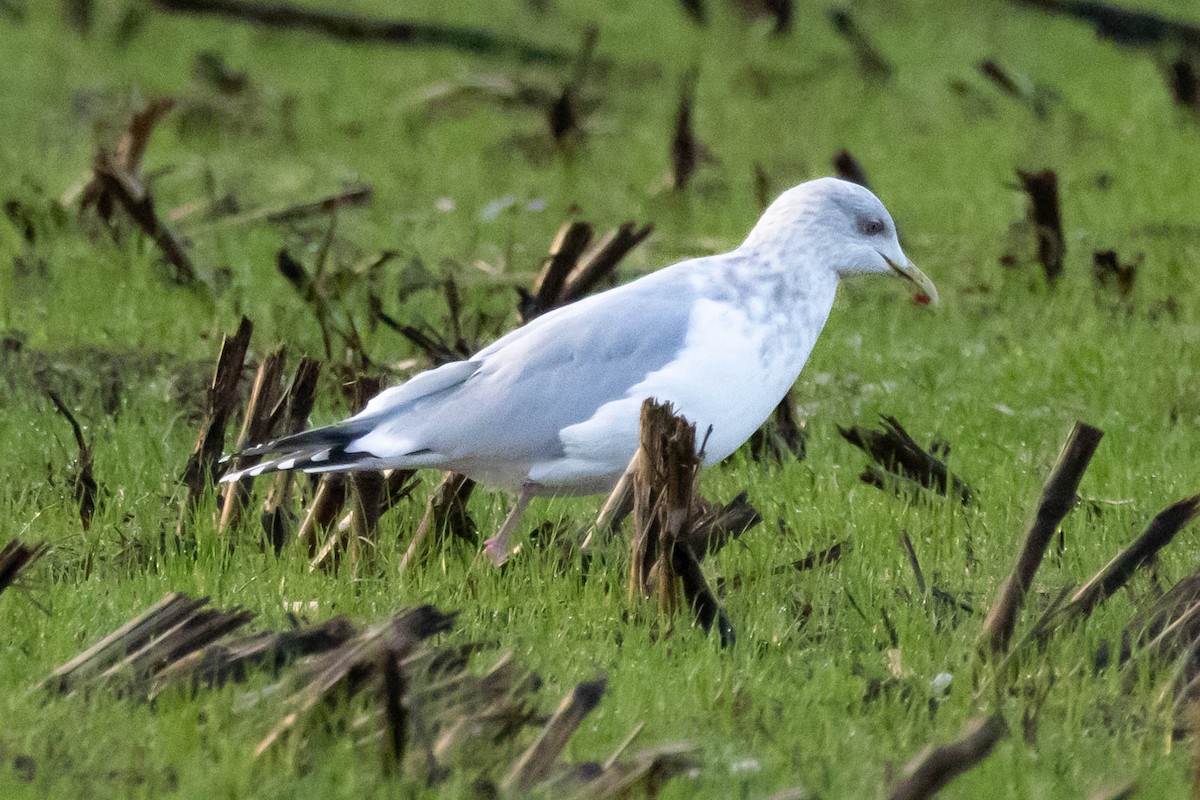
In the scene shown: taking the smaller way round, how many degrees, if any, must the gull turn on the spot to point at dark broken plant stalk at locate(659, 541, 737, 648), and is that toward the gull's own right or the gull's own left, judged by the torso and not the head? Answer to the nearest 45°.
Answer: approximately 90° to the gull's own right

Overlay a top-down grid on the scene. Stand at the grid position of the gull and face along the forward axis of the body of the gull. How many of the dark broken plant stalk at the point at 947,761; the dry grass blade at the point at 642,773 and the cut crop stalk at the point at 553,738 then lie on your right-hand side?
3

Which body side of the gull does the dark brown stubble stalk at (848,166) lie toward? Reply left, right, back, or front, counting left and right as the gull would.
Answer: left

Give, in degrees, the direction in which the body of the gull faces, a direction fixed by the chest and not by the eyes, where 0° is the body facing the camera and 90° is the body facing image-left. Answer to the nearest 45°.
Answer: approximately 270°

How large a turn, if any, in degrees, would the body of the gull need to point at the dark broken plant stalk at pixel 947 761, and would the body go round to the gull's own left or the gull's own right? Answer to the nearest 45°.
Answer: approximately 90° to the gull's own right

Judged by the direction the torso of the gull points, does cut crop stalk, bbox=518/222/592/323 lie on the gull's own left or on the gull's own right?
on the gull's own left

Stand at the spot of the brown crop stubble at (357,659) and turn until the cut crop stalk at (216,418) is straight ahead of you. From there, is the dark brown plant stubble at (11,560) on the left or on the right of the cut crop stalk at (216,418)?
left

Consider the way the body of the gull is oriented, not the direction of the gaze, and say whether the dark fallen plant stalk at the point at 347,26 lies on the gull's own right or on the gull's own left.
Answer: on the gull's own left

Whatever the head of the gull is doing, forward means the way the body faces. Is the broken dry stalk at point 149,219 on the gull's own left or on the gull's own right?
on the gull's own left

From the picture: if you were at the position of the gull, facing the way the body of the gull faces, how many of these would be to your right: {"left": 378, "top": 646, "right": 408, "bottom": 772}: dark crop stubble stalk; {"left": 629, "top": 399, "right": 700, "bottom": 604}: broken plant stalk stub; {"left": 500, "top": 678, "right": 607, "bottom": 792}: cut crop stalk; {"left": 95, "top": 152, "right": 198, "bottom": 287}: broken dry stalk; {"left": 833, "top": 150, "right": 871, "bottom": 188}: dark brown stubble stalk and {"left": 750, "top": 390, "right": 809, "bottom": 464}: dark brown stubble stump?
3

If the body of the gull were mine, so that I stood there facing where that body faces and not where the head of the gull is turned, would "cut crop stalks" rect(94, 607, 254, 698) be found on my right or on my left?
on my right

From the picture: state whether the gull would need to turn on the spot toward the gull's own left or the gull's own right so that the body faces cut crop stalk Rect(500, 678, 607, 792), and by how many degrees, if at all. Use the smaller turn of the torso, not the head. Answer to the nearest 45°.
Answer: approximately 90° to the gull's own right
